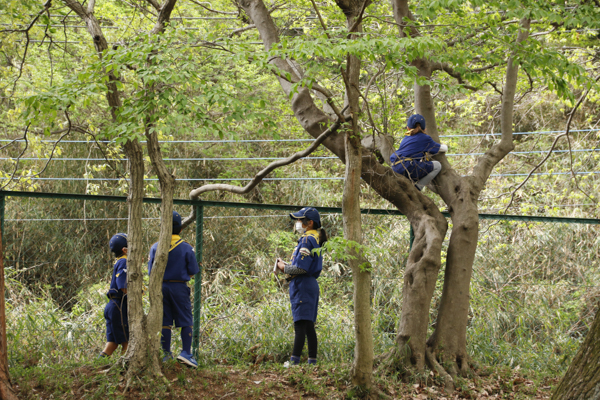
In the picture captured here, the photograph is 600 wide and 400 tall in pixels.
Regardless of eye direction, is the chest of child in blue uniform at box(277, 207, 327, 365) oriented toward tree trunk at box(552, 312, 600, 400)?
no

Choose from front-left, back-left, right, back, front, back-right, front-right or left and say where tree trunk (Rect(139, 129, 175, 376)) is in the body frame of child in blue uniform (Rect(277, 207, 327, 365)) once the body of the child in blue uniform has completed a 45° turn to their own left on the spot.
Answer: front

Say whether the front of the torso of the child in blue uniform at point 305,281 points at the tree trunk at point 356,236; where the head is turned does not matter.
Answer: no

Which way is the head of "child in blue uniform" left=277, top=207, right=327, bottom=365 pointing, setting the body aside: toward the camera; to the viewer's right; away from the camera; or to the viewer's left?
to the viewer's left

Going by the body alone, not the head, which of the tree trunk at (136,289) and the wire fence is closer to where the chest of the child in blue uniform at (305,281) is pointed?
the tree trunk

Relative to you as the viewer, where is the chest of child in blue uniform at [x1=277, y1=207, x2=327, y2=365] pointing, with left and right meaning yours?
facing to the left of the viewer

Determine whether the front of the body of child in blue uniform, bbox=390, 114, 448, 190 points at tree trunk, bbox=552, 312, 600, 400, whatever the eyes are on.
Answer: no
